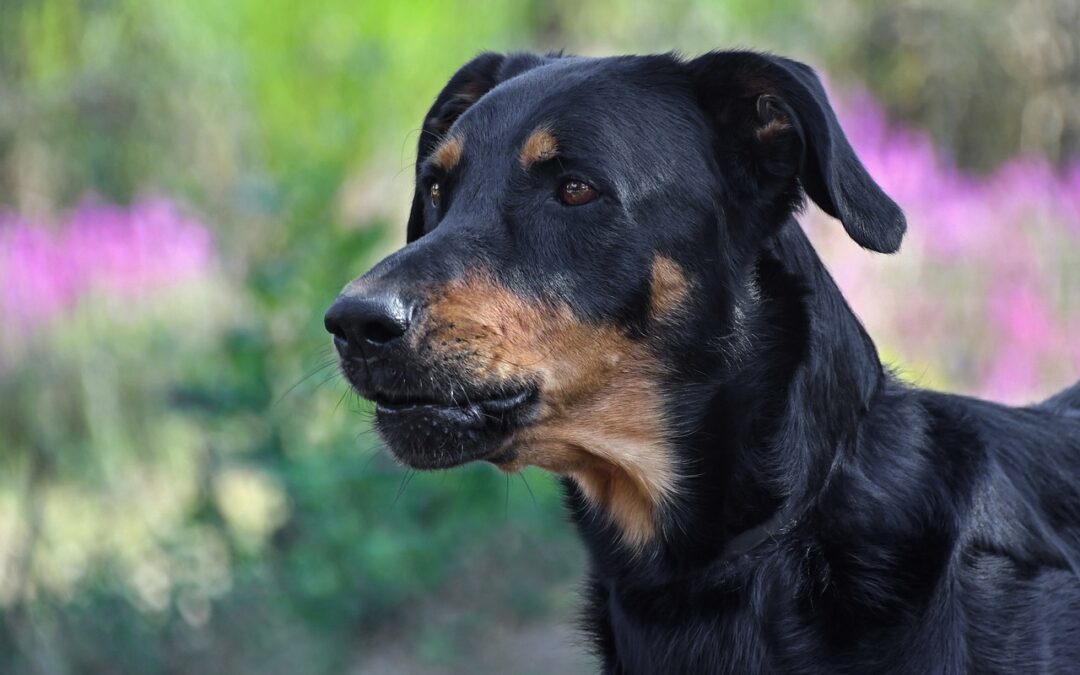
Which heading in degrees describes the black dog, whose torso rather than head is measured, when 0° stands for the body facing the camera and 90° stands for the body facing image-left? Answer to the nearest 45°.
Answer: approximately 45°

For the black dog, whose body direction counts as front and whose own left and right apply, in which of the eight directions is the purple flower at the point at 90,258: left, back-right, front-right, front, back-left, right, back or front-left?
right
